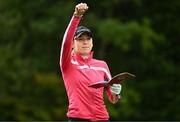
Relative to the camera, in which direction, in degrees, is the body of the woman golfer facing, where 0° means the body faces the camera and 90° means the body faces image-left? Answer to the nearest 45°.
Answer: approximately 0°
